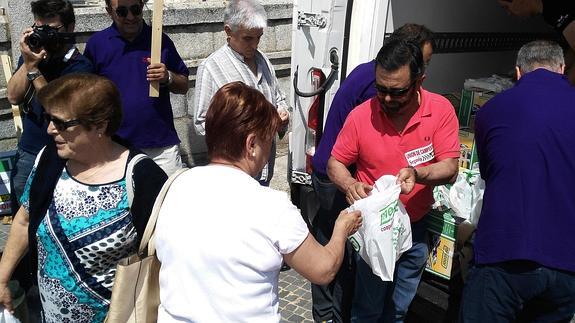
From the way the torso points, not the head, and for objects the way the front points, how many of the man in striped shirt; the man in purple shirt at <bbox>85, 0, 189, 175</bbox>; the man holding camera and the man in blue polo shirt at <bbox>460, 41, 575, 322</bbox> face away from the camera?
1

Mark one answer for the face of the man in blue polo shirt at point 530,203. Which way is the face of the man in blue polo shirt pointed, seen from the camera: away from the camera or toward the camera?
away from the camera

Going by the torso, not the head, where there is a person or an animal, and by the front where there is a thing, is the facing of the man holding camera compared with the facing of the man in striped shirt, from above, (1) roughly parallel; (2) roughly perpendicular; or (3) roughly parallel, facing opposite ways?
roughly perpendicular

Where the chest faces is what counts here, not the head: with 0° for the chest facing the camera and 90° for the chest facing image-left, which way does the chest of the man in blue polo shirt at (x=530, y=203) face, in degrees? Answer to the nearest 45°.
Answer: approximately 180°

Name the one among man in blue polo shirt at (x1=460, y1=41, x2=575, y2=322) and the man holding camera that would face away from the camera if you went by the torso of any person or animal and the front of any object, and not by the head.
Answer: the man in blue polo shirt

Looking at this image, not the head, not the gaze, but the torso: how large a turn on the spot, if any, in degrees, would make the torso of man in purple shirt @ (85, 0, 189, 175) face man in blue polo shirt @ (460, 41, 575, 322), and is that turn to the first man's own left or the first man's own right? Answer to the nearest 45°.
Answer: approximately 45° to the first man's own left

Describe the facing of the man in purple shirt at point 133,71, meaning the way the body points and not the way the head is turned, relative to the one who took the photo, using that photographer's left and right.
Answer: facing the viewer

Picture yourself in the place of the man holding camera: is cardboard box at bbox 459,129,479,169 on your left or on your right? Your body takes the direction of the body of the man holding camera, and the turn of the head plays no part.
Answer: on your left

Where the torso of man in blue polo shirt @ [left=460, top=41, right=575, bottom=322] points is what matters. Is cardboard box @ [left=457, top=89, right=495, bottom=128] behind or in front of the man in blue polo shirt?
in front

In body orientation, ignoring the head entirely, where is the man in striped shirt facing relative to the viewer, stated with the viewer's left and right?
facing the viewer and to the right of the viewer

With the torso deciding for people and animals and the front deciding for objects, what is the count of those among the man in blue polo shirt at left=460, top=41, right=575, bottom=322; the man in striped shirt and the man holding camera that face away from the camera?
1

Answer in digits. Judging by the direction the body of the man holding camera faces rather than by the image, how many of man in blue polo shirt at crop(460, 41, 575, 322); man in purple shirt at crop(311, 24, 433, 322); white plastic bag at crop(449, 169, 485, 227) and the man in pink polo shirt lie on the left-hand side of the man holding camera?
4

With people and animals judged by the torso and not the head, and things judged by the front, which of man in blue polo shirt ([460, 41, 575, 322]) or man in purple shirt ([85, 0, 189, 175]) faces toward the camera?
the man in purple shirt
